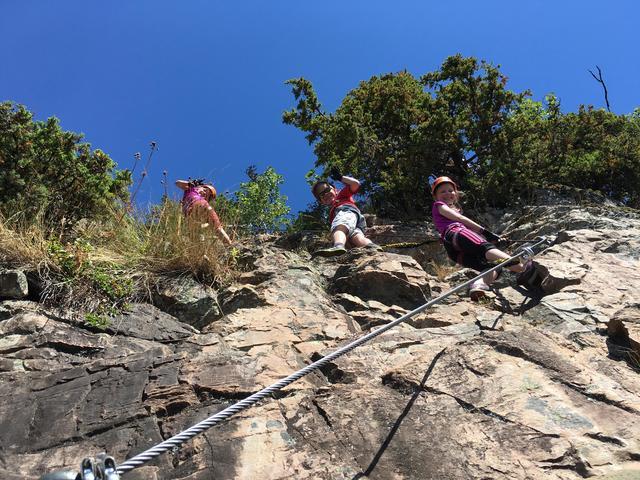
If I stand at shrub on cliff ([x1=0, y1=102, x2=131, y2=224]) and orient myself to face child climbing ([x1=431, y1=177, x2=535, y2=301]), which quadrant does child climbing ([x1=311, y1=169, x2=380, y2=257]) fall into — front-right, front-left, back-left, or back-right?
front-left

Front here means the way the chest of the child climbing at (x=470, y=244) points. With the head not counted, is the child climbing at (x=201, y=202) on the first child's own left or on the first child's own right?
on the first child's own right

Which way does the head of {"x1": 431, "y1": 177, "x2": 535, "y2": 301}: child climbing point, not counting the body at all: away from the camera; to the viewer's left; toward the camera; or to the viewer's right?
toward the camera

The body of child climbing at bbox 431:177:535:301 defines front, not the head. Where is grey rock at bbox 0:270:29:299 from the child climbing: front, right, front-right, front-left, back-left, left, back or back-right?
right

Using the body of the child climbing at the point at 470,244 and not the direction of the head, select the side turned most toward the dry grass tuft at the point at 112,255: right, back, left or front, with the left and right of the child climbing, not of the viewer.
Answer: right

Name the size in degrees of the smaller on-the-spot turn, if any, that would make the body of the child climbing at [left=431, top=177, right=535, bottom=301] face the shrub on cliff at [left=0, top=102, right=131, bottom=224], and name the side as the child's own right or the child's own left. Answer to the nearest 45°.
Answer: approximately 135° to the child's own right

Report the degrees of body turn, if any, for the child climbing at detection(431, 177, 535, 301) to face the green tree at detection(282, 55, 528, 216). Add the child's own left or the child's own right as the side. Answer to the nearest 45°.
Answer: approximately 135° to the child's own left

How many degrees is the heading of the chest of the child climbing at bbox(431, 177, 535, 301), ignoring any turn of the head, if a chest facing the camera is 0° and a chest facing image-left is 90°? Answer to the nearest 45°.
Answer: approximately 315°
